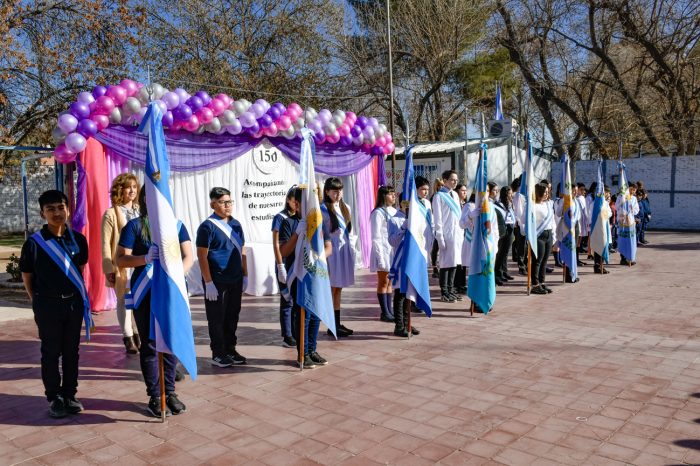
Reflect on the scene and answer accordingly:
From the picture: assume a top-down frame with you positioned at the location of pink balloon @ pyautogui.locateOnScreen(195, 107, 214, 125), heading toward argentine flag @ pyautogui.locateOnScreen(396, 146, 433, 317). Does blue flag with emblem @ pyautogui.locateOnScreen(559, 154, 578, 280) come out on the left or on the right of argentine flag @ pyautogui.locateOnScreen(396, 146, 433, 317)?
left

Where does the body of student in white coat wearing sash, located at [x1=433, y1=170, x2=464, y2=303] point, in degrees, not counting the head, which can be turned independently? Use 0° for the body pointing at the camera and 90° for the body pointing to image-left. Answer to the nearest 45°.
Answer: approximately 315°

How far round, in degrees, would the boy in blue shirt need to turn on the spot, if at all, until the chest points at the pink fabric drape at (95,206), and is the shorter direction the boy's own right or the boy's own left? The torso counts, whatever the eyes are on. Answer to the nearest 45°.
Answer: approximately 180°

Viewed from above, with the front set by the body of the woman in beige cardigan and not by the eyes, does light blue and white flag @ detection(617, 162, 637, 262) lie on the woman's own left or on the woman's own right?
on the woman's own left

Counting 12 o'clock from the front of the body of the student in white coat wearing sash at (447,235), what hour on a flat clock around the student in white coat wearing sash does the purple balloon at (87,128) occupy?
The purple balloon is roughly at 4 o'clock from the student in white coat wearing sash.

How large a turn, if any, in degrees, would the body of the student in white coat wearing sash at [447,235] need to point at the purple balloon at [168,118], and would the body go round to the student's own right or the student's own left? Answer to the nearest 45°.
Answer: approximately 135° to the student's own right

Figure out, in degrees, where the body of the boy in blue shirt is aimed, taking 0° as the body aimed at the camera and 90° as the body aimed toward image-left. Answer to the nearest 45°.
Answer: approximately 315°

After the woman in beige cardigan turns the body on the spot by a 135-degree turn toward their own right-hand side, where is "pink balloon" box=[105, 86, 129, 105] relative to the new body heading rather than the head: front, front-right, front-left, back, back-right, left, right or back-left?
right

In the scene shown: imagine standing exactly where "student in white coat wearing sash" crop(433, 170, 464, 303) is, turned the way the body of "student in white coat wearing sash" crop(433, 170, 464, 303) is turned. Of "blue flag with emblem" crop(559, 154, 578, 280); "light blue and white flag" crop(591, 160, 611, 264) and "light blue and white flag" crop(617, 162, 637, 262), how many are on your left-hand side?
3

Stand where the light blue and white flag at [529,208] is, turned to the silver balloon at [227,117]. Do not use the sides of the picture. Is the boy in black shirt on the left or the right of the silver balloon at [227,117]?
left
